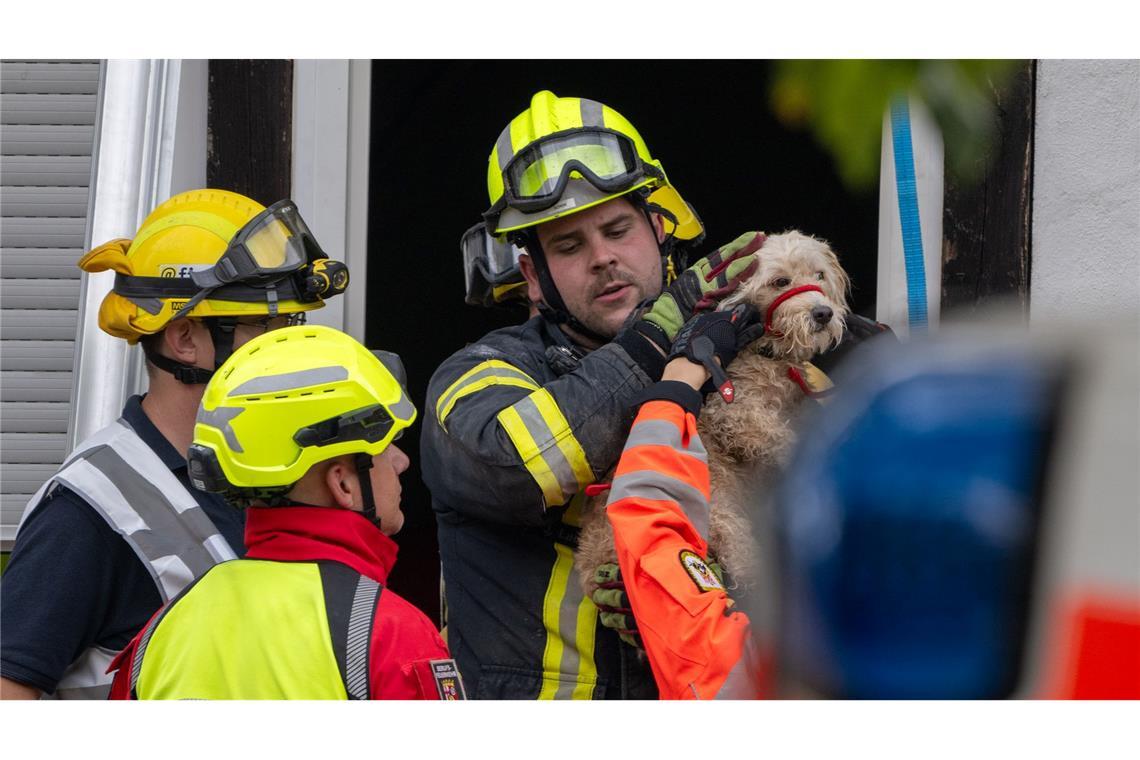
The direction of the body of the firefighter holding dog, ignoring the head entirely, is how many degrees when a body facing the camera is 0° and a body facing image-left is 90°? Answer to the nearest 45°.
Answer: approximately 315°

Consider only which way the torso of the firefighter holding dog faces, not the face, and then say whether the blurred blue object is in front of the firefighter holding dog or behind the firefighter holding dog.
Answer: in front
